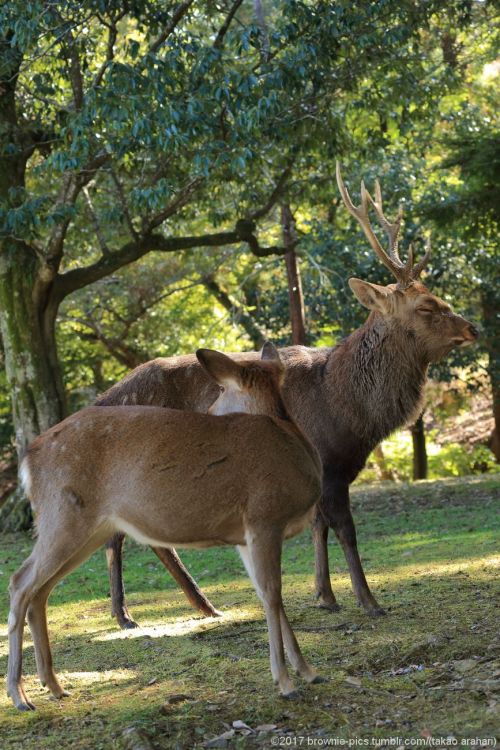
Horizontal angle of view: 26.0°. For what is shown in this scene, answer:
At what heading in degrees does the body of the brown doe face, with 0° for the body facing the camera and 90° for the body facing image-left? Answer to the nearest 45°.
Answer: approximately 270°

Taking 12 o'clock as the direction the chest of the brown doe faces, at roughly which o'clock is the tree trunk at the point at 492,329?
The tree trunk is roughly at 10 o'clock from the brown doe.

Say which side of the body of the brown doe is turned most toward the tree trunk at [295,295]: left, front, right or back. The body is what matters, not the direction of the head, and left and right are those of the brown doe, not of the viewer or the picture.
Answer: left

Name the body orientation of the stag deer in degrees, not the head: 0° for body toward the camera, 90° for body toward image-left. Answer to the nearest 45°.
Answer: approximately 270°

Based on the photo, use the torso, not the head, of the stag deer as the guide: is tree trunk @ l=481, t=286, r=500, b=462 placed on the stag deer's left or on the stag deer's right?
on the stag deer's left

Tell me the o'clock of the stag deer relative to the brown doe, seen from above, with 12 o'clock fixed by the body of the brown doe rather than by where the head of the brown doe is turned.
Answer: The stag deer is roughly at 10 o'clock from the brown doe.
